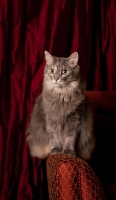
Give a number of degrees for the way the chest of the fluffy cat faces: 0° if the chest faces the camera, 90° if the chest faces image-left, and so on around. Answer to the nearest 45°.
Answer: approximately 0°
